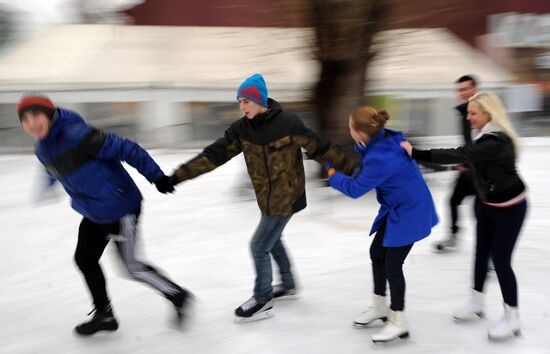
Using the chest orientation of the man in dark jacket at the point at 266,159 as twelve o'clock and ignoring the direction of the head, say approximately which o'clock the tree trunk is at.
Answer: The tree trunk is roughly at 5 o'clock from the man in dark jacket.

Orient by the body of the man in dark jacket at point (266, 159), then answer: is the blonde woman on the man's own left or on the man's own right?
on the man's own left

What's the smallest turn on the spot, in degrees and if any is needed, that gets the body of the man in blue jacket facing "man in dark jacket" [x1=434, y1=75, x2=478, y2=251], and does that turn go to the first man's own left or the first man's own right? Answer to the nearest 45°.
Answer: approximately 135° to the first man's own left

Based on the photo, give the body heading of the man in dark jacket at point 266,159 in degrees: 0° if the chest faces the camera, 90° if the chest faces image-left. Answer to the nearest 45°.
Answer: approximately 45°

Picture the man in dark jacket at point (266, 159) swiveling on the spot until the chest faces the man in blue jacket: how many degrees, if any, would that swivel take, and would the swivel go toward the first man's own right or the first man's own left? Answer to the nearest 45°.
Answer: approximately 45° to the first man's own right

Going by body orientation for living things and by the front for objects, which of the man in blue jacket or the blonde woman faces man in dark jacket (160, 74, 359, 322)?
the blonde woman

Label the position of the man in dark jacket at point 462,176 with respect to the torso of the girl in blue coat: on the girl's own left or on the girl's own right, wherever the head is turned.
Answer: on the girl's own right

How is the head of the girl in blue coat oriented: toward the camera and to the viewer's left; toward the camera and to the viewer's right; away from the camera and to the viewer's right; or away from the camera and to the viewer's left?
away from the camera and to the viewer's left

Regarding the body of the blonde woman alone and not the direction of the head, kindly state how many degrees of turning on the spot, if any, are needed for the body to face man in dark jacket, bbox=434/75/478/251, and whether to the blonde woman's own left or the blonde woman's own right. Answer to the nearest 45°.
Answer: approximately 90° to the blonde woman's own right
